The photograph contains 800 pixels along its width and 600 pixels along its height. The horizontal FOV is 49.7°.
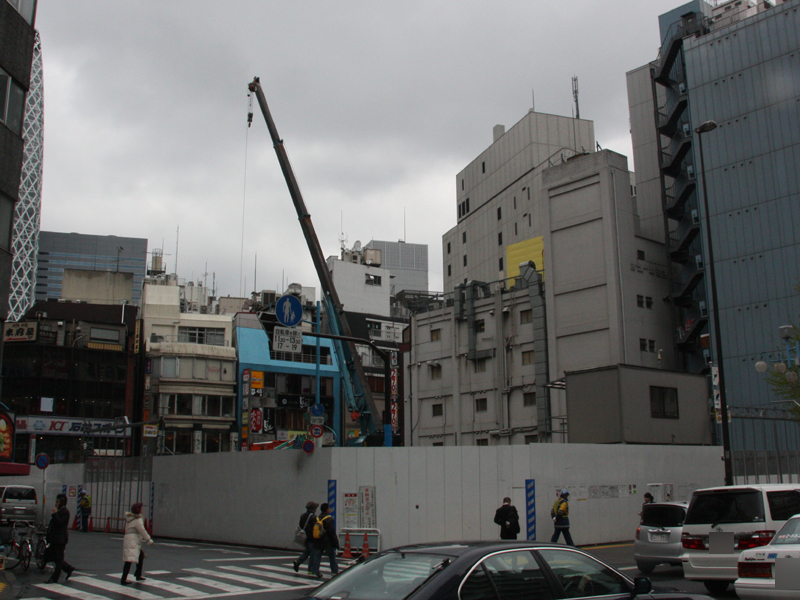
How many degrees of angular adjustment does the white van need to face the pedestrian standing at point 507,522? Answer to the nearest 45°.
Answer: approximately 90° to its left

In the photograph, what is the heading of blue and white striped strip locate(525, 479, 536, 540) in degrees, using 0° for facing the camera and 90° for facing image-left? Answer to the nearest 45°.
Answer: approximately 0°

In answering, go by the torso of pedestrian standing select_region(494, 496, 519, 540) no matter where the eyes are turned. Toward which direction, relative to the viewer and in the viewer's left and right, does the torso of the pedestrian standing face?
facing away from the viewer

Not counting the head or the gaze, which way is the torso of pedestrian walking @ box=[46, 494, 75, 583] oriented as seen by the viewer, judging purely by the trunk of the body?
to the viewer's left

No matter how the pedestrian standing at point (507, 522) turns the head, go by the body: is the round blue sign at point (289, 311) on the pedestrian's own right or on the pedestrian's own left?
on the pedestrian's own left

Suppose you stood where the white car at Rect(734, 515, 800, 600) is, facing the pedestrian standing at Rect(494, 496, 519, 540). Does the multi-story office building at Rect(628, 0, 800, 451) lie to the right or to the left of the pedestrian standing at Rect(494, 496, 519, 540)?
right

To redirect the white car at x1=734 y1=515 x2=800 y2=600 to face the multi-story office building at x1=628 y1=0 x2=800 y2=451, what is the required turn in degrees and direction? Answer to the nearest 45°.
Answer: approximately 45° to its left

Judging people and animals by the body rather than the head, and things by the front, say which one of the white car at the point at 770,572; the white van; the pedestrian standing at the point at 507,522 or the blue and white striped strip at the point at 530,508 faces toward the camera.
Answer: the blue and white striped strip

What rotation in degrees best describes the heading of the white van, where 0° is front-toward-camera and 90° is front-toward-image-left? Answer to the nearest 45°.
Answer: approximately 225°

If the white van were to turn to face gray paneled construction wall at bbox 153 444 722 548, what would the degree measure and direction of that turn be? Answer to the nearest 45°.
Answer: approximately 90° to its left

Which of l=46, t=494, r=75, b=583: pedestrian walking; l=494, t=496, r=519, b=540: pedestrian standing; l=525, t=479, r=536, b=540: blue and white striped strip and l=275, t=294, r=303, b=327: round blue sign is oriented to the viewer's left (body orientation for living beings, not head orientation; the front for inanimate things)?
l=46, t=494, r=75, b=583: pedestrian walking

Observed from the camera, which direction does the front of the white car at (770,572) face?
facing away from the viewer and to the right of the viewer

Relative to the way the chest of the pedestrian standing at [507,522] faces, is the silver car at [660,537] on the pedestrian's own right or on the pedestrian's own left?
on the pedestrian's own right
